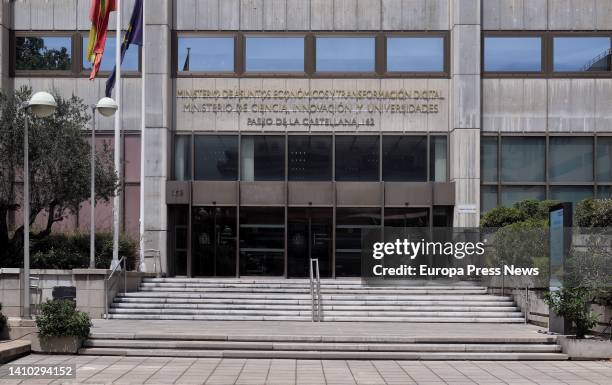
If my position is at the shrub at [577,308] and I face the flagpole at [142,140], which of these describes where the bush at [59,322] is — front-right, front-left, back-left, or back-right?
front-left

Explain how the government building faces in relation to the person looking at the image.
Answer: facing the viewer

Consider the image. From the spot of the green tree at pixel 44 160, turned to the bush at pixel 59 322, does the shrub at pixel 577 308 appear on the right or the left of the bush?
left

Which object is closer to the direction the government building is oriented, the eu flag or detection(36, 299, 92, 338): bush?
the bush

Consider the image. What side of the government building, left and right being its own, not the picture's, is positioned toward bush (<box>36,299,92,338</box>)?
front

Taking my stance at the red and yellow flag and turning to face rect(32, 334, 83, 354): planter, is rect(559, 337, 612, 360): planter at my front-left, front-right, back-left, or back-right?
front-left

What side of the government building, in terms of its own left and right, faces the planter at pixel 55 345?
front

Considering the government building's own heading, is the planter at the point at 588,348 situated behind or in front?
in front

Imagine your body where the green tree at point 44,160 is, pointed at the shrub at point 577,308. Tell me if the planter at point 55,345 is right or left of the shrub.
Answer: right

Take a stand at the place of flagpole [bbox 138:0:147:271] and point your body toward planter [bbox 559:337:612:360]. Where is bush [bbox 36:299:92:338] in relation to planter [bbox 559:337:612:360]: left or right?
right
